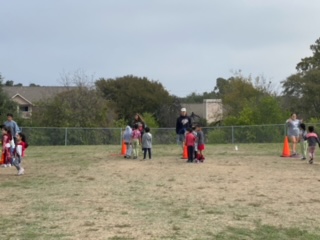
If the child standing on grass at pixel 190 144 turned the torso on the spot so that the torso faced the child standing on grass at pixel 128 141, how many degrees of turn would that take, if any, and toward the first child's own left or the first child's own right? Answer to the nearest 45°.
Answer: approximately 45° to the first child's own left

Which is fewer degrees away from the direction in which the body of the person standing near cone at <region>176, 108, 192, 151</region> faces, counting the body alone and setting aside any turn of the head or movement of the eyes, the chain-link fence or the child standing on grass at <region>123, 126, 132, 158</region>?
the child standing on grass

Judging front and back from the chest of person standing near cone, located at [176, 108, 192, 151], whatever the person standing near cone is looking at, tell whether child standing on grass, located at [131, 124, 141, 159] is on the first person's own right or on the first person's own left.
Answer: on the first person's own right

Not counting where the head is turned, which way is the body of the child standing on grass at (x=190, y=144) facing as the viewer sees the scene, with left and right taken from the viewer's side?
facing away from the viewer

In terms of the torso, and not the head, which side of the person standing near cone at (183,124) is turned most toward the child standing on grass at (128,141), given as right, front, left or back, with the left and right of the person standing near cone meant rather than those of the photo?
right

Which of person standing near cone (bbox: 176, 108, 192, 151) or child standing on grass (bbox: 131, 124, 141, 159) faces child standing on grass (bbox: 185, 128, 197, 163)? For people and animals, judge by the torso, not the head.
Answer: the person standing near cone

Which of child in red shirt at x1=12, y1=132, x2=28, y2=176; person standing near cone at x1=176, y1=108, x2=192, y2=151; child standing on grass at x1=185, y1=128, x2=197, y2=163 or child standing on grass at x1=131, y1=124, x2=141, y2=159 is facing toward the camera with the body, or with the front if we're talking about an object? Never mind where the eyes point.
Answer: the person standing near cone
